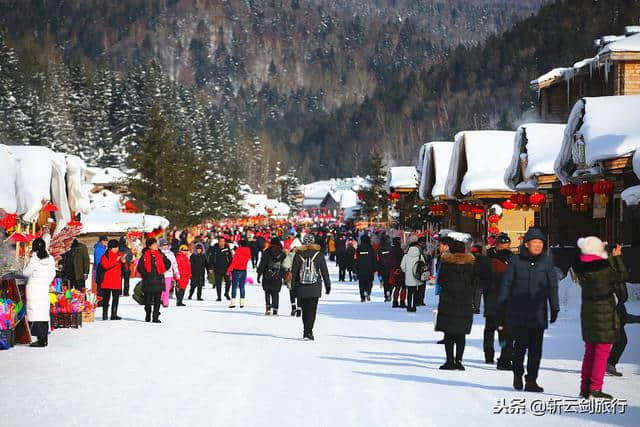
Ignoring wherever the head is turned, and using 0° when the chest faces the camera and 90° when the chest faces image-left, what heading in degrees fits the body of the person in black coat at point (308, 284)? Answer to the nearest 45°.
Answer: approximately 180°

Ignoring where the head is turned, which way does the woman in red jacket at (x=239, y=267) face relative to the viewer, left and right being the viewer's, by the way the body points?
facing away from the viewer

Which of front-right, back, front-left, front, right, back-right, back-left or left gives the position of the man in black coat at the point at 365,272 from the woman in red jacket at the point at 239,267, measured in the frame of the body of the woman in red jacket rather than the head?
front-right

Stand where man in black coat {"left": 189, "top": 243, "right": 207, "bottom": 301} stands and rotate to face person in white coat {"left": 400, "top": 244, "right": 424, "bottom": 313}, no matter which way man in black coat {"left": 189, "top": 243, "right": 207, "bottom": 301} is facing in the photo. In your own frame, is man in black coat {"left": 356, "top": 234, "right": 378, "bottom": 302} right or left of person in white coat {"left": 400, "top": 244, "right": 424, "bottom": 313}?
left

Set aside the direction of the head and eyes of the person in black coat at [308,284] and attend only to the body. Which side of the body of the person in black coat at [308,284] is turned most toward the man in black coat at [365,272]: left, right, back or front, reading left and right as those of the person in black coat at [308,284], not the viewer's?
front

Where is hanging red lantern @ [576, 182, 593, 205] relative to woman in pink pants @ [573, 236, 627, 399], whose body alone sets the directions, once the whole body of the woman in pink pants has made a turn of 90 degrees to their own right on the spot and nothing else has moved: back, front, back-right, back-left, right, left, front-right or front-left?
back-left

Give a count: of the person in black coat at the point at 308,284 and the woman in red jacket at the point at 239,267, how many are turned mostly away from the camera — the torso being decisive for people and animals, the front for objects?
2

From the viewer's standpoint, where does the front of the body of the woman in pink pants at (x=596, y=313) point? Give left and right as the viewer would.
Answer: facing away from the viewer and to the right of the viewer

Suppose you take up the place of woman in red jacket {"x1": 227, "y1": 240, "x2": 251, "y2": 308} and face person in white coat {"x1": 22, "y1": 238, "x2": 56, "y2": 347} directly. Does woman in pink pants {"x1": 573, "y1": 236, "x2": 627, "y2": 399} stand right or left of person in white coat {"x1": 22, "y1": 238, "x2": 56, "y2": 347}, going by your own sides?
left

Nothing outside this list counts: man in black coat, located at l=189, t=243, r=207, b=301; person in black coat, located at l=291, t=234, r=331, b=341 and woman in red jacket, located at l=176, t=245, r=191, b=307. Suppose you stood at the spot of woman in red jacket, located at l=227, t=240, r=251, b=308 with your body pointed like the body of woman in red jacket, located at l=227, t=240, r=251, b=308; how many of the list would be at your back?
1

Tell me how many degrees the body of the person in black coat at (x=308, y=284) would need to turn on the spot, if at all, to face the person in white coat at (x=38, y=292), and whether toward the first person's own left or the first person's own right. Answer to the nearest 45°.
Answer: approximately 90° to the first person's own left

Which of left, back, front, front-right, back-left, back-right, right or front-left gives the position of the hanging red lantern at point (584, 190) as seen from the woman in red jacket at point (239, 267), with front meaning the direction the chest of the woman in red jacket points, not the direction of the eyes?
right

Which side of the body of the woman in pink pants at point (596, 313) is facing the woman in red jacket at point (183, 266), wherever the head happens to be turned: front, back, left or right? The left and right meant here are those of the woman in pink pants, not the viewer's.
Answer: left

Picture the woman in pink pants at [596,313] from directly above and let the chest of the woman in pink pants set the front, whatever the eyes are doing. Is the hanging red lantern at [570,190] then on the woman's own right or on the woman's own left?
on the woman's own left

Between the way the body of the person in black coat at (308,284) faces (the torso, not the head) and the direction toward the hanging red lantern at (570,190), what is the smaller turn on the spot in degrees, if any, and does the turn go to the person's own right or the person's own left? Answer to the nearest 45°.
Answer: approximately 45° to the person's own right
